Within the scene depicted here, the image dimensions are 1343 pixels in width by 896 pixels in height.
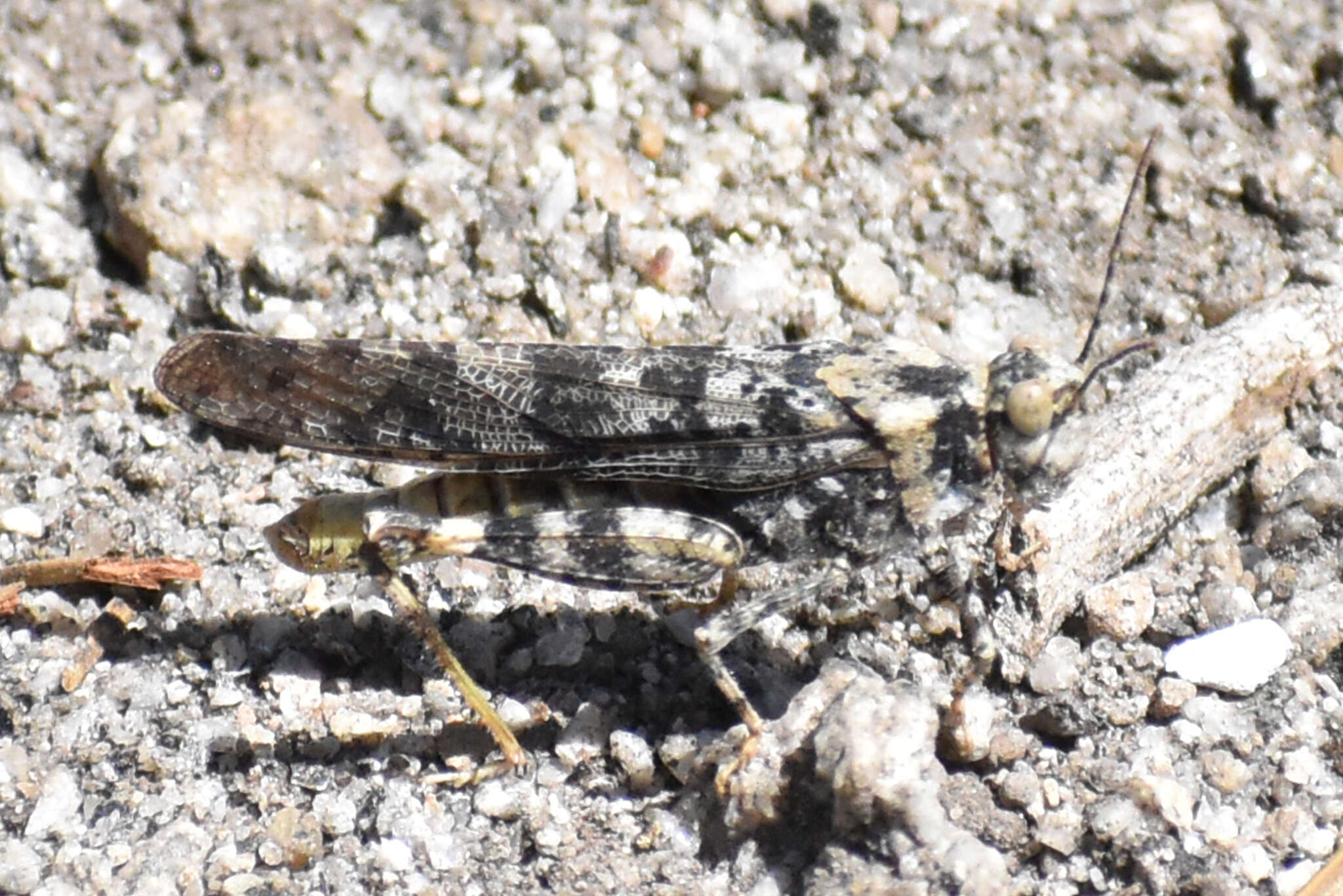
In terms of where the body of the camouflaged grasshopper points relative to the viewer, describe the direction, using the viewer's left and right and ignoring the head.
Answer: facing to the right of the viewer

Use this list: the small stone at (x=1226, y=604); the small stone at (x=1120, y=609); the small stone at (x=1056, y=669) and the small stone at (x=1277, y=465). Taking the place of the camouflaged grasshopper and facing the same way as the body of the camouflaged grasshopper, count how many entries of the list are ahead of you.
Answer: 4

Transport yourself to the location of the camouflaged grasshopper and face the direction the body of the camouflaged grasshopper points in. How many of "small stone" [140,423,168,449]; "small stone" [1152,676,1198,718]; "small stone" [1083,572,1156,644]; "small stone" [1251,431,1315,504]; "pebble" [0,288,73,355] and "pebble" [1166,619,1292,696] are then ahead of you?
4

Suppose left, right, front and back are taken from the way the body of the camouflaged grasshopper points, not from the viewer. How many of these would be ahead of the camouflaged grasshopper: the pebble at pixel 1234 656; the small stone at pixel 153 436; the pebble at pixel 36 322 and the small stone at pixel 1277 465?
2

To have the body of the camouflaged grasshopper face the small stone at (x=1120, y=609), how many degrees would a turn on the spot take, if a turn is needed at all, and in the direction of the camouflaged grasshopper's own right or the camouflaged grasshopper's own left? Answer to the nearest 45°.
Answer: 0° — it already faces it

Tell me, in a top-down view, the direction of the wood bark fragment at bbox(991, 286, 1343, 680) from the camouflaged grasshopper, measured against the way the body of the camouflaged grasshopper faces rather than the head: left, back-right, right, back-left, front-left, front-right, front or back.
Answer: front

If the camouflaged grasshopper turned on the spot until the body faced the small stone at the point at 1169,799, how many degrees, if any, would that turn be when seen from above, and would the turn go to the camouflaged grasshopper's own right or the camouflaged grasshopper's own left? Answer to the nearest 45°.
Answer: approximately 45° to the camouflaged grasshopper's own right

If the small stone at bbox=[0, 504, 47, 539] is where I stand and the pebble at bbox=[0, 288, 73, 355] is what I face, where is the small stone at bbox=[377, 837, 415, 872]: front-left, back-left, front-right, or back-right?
back-right

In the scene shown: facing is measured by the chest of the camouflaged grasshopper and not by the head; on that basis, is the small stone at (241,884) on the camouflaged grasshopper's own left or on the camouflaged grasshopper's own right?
on the camouflaged grasshopper's own right

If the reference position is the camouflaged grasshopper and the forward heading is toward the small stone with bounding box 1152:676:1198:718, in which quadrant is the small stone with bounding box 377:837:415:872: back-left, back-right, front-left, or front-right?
back-right

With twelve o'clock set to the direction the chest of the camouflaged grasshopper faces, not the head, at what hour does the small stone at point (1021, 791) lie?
The small stone is roughly at 1 o'clock from the camouflaged grasshopper.

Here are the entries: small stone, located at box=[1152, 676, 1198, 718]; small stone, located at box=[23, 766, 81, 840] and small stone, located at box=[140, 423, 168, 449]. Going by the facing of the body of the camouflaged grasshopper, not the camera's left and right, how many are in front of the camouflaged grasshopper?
1

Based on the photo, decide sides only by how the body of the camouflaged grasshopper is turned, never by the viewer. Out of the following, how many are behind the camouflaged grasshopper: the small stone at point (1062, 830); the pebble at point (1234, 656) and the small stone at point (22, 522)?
1

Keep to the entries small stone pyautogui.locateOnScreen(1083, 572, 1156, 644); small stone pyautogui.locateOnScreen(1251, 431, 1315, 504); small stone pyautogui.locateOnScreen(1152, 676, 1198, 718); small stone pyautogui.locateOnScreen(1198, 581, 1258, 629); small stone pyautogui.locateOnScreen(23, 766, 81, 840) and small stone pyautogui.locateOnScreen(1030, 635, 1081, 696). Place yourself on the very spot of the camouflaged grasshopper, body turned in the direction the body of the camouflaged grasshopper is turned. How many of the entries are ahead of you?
5

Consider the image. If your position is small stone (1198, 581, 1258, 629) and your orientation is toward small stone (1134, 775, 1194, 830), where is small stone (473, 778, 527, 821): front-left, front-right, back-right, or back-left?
front-right

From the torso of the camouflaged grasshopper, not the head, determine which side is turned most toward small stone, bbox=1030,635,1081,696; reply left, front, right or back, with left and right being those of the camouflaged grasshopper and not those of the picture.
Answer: front

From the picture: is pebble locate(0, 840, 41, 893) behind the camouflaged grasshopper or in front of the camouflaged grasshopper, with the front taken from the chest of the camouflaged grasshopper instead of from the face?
behind

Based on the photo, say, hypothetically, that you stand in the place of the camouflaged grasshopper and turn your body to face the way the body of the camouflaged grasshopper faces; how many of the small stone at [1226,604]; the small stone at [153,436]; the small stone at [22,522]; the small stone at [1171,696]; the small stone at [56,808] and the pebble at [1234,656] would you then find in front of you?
3

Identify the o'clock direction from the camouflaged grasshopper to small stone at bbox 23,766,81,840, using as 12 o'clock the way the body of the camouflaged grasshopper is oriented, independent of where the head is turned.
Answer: The small stone is roughly at 5 o'clock from the camouflaged grasshopper.

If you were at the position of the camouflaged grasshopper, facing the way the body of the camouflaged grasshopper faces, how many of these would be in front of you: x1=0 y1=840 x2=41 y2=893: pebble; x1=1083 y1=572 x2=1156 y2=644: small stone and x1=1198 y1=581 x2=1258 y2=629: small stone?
2
